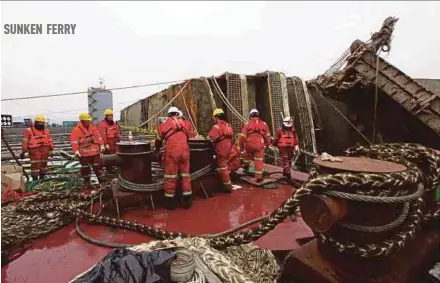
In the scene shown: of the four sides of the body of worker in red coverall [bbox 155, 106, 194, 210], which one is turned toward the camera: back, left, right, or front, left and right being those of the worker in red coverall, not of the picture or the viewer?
back

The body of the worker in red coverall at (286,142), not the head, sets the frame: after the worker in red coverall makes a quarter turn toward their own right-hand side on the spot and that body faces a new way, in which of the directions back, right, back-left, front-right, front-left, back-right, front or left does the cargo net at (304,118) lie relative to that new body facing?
right

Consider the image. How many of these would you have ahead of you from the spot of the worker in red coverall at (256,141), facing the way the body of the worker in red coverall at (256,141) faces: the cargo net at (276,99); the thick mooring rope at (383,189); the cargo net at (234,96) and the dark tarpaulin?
2

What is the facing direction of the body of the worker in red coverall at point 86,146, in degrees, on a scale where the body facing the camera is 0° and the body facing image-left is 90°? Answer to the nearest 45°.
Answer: approximately 0°

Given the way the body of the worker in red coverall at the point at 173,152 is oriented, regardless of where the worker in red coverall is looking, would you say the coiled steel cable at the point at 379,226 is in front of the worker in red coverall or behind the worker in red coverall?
behind

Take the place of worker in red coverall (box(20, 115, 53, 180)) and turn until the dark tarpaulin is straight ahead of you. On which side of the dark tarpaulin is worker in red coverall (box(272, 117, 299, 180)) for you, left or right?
left

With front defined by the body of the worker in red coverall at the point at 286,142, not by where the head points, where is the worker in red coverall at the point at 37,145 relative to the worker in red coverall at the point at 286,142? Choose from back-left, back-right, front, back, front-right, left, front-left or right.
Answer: right

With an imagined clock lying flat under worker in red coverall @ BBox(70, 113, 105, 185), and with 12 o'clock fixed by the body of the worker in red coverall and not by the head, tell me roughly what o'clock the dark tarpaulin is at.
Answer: The dark tarpaulin is roughly at 12 o'clock from the worker in red coverall.

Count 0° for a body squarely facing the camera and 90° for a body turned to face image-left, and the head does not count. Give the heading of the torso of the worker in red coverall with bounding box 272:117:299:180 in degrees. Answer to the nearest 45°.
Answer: approximately 0°
